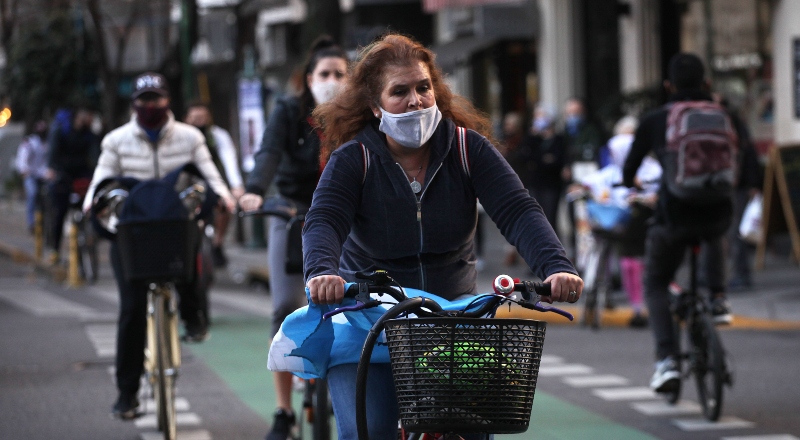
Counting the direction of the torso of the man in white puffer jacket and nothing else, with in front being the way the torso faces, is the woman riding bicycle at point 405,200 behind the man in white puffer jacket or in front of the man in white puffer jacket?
in front

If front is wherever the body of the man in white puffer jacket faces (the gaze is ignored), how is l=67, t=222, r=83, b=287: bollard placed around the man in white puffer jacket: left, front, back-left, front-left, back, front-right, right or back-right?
back

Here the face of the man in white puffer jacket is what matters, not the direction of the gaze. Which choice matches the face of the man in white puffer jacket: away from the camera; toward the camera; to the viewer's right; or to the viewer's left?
toward the camera

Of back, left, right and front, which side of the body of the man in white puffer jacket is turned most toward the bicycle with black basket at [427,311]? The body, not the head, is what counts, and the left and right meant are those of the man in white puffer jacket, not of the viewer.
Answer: front

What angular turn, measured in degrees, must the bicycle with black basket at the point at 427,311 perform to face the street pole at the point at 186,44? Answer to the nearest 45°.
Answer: approximately 180°

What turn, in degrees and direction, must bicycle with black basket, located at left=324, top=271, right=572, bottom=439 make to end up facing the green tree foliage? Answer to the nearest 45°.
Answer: approximately 180°

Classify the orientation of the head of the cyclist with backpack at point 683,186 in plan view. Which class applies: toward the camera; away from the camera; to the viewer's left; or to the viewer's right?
away from the camera

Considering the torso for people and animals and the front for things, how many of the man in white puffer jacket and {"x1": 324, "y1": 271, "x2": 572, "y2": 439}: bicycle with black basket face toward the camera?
2

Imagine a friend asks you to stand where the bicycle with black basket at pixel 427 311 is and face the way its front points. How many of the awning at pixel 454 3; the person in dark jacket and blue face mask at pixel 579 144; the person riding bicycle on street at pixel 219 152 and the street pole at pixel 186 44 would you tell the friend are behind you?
4

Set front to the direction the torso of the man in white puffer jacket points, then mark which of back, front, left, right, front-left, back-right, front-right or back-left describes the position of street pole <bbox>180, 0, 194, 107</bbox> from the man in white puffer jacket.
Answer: back

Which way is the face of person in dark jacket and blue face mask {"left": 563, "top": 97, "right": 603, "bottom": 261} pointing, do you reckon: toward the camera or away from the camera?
toward the camera

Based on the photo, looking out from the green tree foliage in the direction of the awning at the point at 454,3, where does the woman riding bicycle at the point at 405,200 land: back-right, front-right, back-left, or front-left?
front-right

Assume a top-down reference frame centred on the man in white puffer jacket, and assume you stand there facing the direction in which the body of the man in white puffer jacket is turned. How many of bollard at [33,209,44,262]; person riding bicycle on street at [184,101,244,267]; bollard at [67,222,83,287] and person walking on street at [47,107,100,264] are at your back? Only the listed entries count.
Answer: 4

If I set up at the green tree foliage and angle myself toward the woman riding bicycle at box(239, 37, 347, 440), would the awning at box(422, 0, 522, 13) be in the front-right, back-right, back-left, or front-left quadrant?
front-left

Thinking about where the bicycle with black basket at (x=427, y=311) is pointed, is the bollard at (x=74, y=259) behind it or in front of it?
behind

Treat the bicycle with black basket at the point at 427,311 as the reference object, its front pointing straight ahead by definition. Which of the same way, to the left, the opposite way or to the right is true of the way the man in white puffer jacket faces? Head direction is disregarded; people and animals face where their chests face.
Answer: the same way

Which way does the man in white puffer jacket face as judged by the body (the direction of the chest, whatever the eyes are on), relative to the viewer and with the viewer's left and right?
facing the viewer
